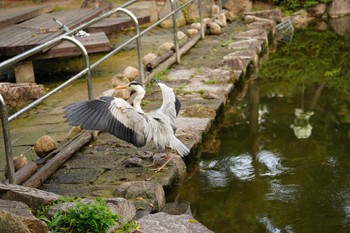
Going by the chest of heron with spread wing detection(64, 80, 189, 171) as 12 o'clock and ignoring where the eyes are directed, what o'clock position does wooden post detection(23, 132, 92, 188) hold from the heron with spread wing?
The wooden post is roughly at 11 o'clock from the heron with spread wing.

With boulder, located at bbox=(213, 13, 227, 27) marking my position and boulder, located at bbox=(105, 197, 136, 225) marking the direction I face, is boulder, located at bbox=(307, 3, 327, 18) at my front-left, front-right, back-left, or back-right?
back-left

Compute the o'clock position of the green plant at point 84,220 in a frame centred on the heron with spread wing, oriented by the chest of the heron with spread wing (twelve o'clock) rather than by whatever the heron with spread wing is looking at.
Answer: The green plant is roughly at 8 o'clock from the heron with spread wing.

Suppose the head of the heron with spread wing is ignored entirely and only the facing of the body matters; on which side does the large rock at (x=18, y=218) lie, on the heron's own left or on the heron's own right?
on the heron's own left

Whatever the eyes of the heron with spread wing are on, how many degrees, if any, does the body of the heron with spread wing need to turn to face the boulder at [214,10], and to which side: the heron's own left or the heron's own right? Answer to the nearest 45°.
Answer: approximately 45° to the heron's own right

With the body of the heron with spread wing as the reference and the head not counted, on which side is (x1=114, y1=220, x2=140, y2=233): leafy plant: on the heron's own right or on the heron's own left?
on the heron's own left

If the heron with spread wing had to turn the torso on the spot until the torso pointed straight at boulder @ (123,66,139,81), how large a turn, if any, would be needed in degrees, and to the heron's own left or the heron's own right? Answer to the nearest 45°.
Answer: approximately 45° to the heron's own right

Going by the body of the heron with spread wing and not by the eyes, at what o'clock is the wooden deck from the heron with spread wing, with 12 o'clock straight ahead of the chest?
The wooden deck is roughly at 1 o'clock from the heron with spread wing.

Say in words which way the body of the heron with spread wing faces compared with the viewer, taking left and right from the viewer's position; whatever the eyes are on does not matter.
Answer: facing away from the viewer and to the left of the viewer

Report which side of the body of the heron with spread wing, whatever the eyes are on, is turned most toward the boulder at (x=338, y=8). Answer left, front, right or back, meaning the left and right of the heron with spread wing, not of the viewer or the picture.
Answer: right

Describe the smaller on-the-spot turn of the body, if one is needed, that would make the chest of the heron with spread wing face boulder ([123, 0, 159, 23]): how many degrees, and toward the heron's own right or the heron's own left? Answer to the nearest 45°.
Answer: approximately 45° to the heron's own right
